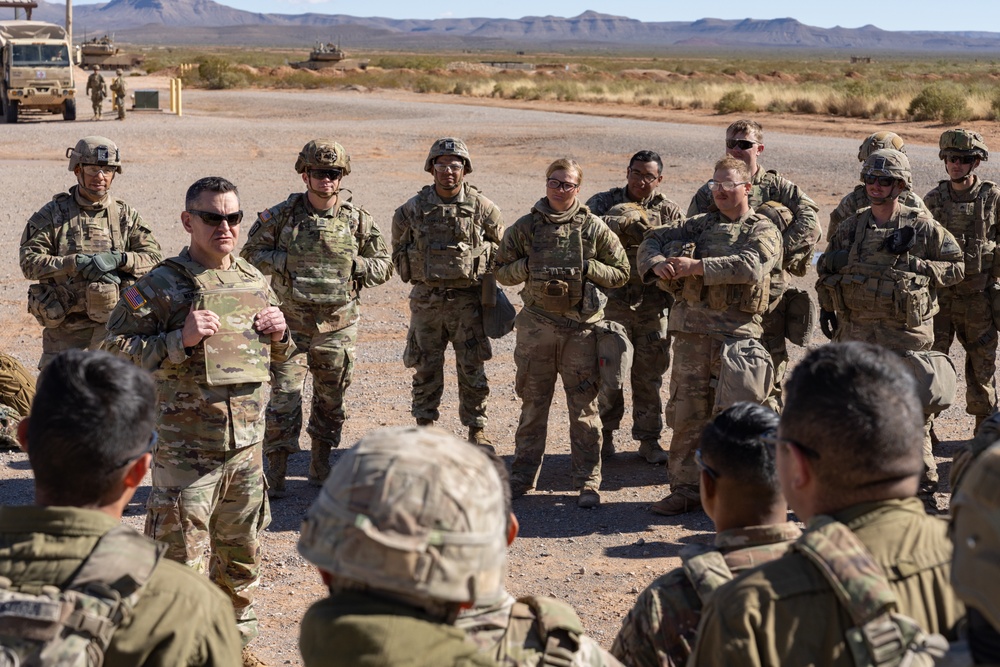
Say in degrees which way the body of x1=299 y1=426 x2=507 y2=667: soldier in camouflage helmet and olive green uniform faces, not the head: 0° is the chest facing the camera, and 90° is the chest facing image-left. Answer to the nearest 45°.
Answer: approximately 180°

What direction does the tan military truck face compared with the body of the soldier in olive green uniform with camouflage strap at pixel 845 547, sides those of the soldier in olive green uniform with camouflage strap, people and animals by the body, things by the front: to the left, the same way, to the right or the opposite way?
the opposite way

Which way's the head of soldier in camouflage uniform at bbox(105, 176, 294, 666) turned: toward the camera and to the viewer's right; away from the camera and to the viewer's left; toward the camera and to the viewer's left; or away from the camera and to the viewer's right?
toward the camera and to the viewer's right

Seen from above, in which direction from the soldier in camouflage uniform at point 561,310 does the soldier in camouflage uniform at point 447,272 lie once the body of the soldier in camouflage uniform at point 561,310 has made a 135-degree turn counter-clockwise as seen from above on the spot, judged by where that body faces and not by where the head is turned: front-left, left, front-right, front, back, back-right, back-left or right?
left

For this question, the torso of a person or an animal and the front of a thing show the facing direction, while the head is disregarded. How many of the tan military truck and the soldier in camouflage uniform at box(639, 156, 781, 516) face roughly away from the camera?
0

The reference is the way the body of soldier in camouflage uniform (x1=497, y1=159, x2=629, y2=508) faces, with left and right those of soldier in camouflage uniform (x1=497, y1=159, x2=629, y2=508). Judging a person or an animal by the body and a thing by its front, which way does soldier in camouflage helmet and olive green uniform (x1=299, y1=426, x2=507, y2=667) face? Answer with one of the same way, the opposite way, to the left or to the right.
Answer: the opposite way

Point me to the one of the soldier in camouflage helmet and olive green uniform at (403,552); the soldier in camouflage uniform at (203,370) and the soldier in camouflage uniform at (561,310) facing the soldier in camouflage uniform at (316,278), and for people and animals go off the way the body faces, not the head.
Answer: the soldier in camouflage helmet and olive green uniform at (403,552)

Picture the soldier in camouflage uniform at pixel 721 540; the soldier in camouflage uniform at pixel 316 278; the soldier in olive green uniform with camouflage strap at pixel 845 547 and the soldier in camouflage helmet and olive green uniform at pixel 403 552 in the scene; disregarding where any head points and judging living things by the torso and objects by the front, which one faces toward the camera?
the soldier in camouflage uniform at pixel 316 278

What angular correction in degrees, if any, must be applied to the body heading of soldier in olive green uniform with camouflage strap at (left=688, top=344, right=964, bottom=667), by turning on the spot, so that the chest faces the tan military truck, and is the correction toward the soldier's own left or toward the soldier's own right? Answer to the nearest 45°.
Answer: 0° — they already face it

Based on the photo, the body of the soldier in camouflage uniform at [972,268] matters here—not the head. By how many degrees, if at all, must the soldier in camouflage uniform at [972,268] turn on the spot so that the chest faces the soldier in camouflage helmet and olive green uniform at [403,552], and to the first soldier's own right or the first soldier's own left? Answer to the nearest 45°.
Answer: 0° — they already face them

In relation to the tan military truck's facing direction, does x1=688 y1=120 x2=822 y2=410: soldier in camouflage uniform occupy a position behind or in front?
in front

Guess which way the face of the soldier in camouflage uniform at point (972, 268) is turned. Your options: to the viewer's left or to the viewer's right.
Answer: to the viewer's left

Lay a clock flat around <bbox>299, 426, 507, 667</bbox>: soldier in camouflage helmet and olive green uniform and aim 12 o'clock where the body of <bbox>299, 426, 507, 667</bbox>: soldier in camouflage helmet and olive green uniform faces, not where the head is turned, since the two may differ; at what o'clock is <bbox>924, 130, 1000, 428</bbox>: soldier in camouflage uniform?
<bbox>924, 130, 1000, 428</bbox>: soldier in camouflage uniform is roughly at 1 o'clock from <bbox>299, 426, 507, 667</bbox>: soldier in camouflage helmet and olive green uniform.

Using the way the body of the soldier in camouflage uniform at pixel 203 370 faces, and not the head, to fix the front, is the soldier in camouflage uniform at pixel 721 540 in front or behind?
in front

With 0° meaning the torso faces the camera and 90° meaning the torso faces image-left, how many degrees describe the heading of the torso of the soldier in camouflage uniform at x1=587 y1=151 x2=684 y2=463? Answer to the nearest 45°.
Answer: approximately 0°

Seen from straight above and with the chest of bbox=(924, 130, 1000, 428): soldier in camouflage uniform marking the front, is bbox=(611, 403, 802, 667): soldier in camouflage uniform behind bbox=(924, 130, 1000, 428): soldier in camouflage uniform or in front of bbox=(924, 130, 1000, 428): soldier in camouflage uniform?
in front

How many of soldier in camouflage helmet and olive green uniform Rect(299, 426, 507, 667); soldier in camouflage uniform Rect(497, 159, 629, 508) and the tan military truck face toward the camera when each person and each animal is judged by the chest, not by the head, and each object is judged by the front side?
2
